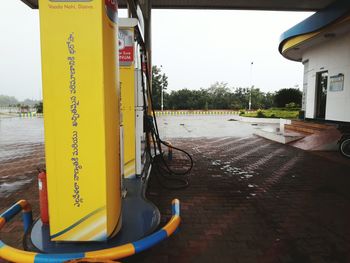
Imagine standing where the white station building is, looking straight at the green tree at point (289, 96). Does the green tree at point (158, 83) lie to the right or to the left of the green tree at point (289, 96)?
left

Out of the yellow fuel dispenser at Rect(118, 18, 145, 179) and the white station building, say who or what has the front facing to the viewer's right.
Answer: the yellow fuel dispenser

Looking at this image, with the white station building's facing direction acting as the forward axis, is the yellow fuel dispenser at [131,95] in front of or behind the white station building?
in front

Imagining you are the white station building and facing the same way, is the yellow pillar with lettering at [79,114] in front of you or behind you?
in front

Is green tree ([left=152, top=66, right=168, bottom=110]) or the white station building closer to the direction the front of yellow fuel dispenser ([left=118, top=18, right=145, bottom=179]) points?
the white station building

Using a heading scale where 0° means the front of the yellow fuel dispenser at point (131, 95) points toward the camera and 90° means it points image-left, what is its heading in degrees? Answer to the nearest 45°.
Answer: approximately 270°

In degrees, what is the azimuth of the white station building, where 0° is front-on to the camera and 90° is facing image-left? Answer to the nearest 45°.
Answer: approximately 45°

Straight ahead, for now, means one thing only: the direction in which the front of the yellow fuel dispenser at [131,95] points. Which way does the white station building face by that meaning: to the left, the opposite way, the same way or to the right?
the opposite way

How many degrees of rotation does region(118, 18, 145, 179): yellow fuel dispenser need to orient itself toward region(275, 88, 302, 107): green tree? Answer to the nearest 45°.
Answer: approximately 45° to its left

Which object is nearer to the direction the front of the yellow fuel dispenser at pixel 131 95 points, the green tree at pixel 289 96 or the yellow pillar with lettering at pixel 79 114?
the green tree
